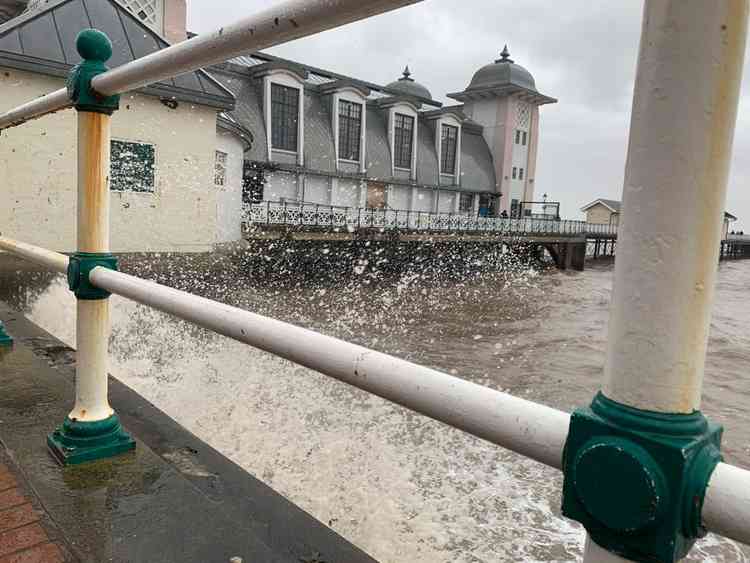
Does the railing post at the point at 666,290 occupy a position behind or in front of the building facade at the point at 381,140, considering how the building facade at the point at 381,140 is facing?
in front
